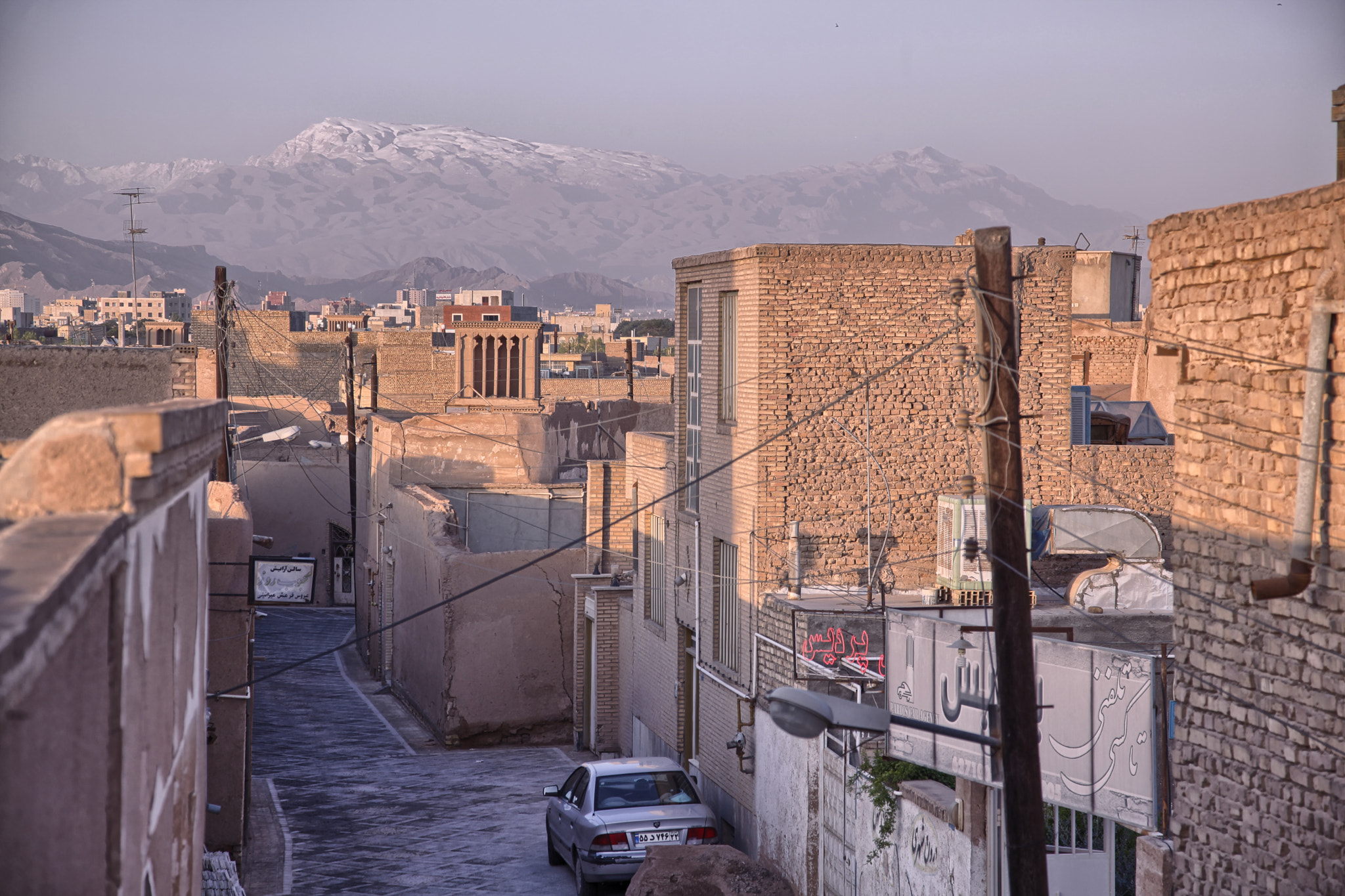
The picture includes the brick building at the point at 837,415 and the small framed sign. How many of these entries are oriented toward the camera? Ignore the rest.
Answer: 1

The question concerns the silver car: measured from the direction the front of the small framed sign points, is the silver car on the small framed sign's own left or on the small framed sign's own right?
on the small framed sign's own left

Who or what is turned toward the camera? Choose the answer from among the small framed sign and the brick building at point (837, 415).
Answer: the small framed sign

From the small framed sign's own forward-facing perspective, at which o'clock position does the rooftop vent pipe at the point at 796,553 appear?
The rooftop vent pipe is roughly at 9 o'clock from the small framed sign.

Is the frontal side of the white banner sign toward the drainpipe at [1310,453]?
no

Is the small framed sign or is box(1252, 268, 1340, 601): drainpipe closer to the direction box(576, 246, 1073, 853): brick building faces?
the small framed sign

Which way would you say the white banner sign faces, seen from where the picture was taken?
facing the viewer and to the left of the viewer

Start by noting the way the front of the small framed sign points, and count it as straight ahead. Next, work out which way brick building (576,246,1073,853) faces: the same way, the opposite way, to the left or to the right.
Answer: to the right

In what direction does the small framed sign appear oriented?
toward the camera

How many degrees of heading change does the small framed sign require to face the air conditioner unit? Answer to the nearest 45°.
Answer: approximately 90° to its left

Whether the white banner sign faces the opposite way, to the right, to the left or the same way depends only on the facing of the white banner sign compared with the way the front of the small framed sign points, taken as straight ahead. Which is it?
to the right

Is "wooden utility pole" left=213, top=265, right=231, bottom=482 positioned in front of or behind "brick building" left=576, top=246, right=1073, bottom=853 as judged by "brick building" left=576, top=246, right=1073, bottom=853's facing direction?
in front

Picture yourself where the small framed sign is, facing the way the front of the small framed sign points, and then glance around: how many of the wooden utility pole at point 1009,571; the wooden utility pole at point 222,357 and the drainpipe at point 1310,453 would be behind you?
1

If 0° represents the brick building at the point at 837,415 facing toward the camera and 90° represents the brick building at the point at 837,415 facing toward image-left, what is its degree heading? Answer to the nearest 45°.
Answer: approximately 90°

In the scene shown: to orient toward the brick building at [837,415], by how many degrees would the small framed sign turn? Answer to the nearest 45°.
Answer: approximately 90° to its left

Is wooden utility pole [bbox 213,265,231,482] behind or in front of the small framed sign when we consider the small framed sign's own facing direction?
behind

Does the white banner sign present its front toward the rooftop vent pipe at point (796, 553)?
no

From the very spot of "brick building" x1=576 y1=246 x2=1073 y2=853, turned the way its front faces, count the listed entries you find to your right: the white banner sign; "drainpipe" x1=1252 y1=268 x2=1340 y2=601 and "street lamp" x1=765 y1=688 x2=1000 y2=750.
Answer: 0
